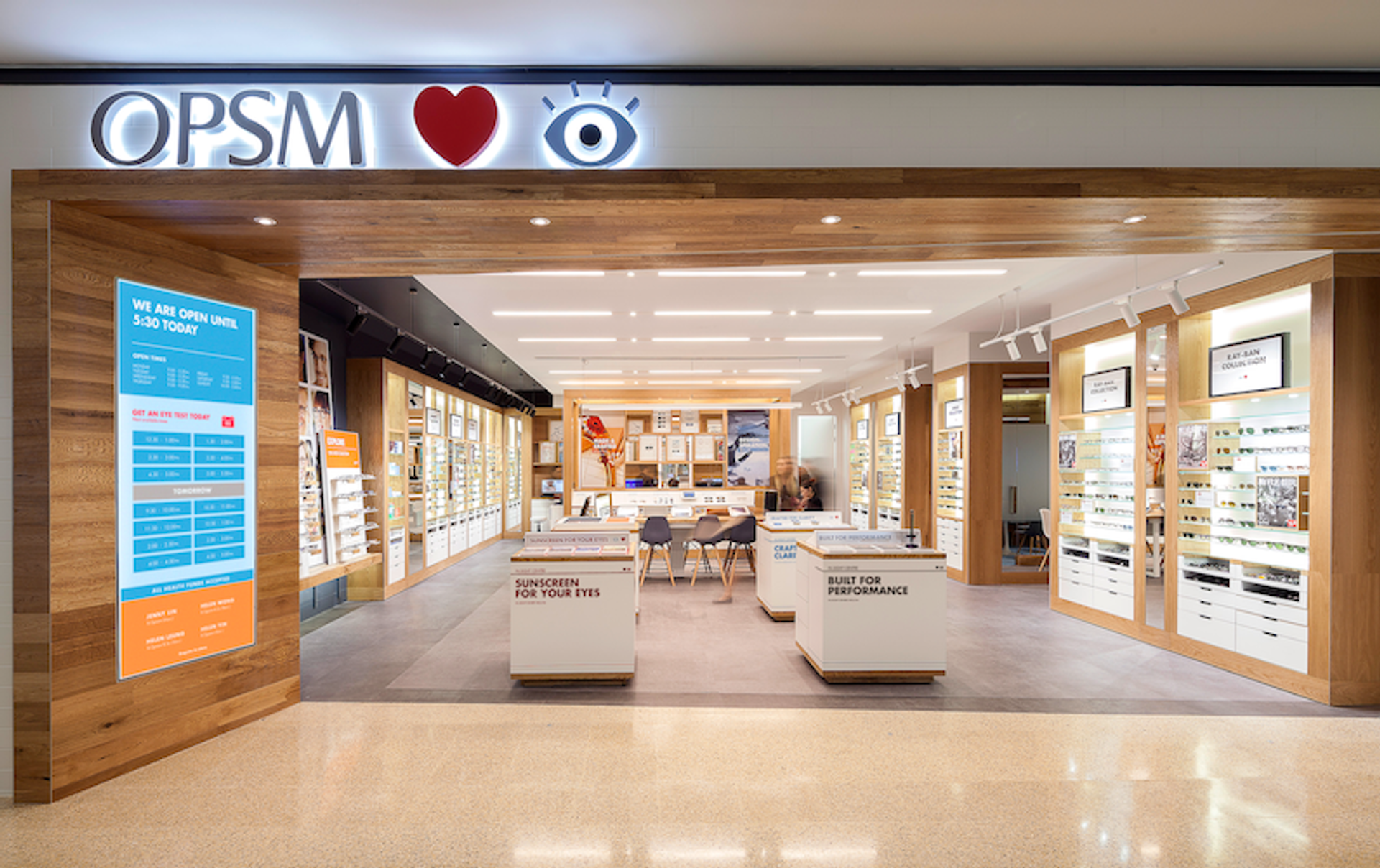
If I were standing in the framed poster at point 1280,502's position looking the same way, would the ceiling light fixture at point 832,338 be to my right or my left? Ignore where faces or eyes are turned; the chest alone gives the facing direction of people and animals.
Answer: on my right

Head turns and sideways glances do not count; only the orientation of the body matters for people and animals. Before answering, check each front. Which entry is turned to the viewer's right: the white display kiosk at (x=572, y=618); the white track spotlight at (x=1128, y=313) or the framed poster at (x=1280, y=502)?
the white track spotlight

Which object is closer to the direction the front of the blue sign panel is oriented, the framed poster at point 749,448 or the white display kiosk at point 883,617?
the white display kiosk

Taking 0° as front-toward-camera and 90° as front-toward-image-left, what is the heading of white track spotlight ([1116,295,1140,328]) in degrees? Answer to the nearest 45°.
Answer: approximately 270°

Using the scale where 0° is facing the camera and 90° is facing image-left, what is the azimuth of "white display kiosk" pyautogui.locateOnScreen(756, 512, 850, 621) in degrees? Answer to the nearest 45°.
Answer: approximately 0°

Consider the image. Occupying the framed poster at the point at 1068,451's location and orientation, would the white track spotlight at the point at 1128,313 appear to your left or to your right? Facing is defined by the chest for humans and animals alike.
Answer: on your left

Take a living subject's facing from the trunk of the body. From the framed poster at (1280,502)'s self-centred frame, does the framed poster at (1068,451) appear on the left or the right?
on its right
